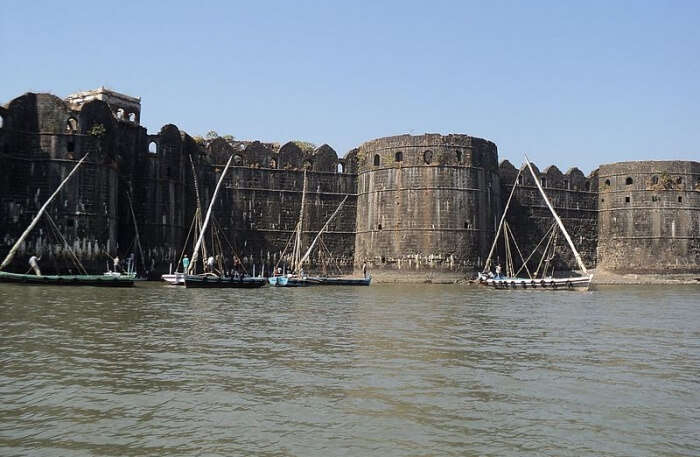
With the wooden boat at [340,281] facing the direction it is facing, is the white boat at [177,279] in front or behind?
in front

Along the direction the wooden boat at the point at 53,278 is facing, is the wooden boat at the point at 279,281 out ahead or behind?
behind

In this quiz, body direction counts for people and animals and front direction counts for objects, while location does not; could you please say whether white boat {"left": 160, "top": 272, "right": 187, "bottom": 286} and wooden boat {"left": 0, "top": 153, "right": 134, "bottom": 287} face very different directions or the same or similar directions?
same or similar directions

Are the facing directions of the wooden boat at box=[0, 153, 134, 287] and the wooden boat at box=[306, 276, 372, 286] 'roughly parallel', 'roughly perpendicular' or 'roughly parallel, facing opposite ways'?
roughly parallel

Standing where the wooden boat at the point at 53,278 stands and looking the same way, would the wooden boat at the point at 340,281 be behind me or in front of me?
behind

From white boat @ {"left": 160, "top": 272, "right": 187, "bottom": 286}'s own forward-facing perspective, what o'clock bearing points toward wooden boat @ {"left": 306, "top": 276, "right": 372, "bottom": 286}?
The wooden boat is roughly at 5 o'clock from the white boat.

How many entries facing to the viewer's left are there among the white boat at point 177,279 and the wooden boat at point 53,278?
2

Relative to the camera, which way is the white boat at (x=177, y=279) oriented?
to the viewer's left

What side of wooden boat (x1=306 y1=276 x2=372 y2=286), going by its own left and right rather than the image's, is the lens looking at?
left

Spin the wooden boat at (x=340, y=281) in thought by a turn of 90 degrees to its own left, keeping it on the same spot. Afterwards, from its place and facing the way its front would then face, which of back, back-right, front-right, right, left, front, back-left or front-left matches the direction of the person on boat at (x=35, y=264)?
front-right

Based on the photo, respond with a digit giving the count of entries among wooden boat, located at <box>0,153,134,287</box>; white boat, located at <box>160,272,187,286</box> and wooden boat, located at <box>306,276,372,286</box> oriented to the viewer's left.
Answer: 3

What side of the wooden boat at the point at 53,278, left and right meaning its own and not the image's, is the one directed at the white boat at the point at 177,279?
back

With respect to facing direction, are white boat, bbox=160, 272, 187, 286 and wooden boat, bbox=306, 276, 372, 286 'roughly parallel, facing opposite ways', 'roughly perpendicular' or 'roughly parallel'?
roughly parallel

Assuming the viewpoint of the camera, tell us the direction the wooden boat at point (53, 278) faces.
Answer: facing to the left of the viewer

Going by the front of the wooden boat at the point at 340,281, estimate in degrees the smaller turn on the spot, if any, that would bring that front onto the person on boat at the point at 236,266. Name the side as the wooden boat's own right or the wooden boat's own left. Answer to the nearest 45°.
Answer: approximately 45° to the wooden boat's own right
